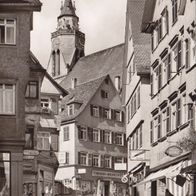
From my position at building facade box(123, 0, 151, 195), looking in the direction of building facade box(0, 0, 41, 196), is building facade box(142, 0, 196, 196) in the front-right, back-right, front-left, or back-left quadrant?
front-left

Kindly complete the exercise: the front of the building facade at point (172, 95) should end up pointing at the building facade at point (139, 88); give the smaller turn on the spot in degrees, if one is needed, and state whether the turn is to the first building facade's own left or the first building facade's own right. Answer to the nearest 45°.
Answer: approximately 135° to the first building facade's own right

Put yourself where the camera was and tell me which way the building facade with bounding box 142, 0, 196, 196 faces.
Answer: facing the viewer and to the left of the viewer

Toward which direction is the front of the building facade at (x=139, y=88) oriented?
to the viewer's left

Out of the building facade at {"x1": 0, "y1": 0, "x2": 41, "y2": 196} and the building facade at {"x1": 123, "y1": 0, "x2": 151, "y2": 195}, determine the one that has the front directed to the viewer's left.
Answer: the building facade at {"x1": 123, "y1": 0, "x2": 151, "y2": 195}

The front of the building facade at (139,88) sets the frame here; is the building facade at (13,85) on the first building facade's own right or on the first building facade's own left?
on the first building facade's own left

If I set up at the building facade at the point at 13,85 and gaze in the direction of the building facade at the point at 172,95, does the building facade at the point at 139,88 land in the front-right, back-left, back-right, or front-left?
front-left

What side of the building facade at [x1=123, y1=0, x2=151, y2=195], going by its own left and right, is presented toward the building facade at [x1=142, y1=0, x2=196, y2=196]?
left
